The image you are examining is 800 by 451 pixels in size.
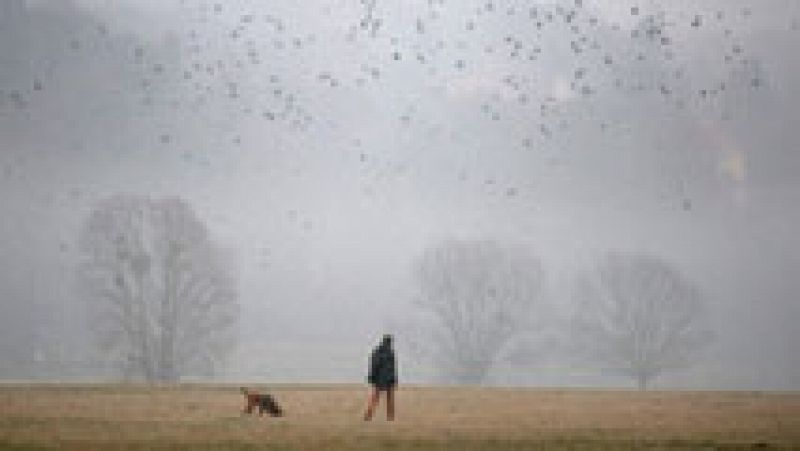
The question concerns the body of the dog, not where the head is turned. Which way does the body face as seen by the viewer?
to the viewer's right

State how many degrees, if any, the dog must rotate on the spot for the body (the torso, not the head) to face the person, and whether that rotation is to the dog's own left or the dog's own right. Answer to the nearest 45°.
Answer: approximately 45° to the dog's own right
